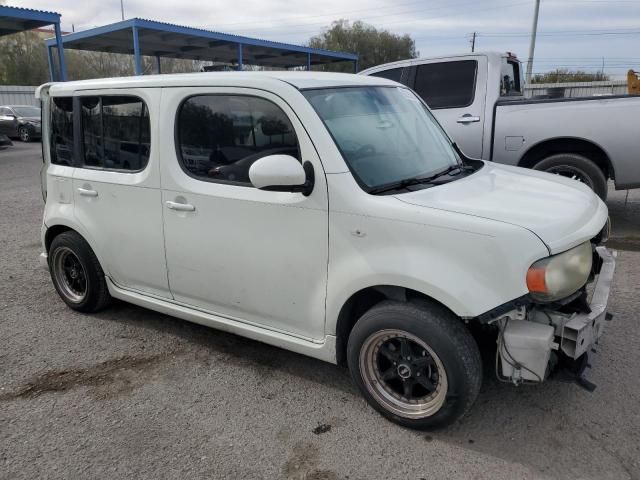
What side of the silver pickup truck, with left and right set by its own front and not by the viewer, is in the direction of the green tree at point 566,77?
right

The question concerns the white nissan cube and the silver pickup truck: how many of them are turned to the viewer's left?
1

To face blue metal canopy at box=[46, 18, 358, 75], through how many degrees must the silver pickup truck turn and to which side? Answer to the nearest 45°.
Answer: approximately 45° to its right

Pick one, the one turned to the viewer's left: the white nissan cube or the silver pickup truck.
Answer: the silver pickup truck

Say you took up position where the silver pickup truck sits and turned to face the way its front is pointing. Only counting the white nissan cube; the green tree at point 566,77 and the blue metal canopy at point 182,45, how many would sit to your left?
1

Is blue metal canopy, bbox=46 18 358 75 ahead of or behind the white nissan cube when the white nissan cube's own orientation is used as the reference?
behind

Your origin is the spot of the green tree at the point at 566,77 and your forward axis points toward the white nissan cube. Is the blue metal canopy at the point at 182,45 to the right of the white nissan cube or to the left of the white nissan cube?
right

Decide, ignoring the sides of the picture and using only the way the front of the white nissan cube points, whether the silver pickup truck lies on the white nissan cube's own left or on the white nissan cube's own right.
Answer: on the white nissan cube's own left

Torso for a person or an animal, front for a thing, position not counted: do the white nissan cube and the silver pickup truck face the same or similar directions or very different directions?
very different directions

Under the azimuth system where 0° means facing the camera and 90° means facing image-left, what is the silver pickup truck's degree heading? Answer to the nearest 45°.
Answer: approximately 90°
